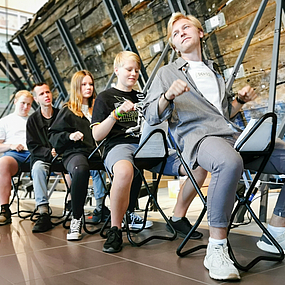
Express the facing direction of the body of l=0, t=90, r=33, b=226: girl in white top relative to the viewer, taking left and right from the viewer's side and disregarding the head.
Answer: facing the viewer and to the right of the viewer

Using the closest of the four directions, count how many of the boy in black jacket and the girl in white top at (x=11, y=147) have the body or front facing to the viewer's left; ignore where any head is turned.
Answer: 0

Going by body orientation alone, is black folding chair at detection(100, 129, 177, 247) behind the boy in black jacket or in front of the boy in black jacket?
in front

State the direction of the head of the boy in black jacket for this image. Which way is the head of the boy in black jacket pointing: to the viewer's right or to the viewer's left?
to the viewer's right

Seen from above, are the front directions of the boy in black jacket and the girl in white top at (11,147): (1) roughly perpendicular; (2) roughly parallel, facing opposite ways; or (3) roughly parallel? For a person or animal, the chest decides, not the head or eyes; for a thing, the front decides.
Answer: roughly parallel
